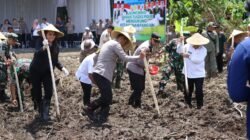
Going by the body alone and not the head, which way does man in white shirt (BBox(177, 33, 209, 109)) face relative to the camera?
toward the camera

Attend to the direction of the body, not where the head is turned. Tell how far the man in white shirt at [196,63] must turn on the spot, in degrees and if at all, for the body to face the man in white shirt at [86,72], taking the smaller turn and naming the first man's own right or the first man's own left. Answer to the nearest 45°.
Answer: approximately 45° to the first man's own right

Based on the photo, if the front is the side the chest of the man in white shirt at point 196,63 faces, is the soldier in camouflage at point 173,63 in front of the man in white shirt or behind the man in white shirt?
behind

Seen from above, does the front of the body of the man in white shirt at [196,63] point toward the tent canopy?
no

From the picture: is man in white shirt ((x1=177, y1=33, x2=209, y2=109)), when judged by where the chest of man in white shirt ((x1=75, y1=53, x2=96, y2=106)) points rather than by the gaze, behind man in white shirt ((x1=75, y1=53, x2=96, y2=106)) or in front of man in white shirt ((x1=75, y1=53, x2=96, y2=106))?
in front
